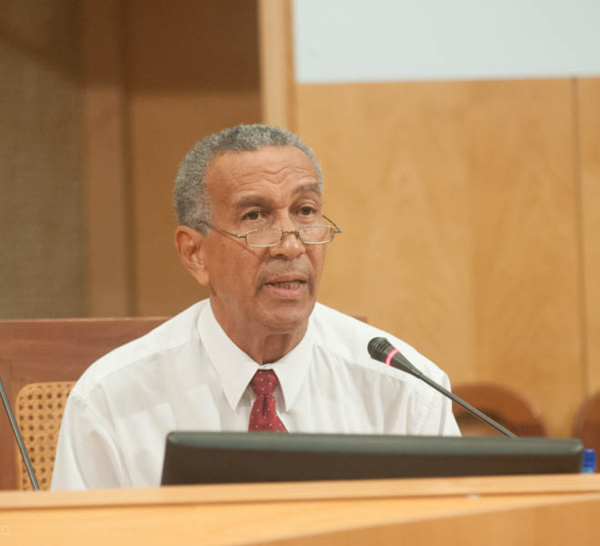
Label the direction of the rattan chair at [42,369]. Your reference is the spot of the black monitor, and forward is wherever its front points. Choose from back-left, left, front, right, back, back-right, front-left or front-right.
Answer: front-left

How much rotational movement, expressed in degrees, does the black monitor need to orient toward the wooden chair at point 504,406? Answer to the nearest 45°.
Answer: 0° — it already faces it

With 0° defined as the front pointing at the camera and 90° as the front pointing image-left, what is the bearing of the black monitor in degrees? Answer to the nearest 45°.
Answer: approximately 180°

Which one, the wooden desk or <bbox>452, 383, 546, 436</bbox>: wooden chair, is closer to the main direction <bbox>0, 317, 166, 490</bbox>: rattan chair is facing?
the wooden desk

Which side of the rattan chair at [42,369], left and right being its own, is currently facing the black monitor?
front

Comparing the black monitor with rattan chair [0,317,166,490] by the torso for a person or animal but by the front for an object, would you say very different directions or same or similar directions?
very different directions

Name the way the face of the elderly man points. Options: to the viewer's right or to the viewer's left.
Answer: to the viewer's right

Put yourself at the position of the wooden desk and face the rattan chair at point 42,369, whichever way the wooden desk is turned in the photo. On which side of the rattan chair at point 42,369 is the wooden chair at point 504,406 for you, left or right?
right

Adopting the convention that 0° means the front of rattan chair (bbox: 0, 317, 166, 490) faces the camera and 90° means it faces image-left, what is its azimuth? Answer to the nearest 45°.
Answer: approximately 0°
